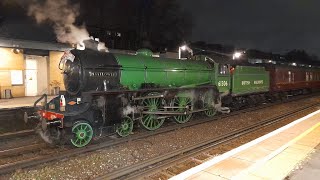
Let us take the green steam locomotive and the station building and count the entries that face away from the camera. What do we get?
0

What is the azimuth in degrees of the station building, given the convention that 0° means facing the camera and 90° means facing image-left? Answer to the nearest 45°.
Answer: approximately 315°

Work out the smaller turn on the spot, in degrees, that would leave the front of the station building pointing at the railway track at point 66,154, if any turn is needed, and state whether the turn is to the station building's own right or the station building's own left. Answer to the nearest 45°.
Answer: approximately 45° to the station building's own right
